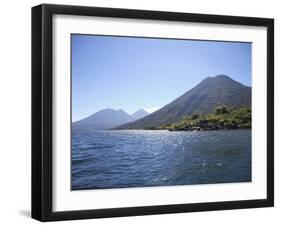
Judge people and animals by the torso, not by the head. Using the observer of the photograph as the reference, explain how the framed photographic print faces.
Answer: facing the viewer and to the right of the viewer
